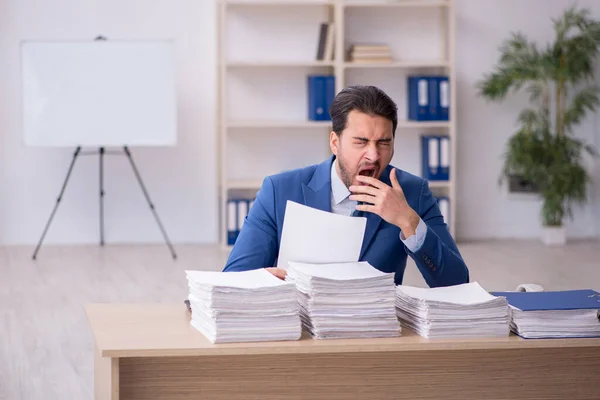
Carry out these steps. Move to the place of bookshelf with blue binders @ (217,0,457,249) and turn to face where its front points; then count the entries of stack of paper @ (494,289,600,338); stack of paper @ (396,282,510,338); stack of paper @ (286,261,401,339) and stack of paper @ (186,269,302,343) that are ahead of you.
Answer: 4

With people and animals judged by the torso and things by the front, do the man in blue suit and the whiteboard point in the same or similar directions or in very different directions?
same or similar directions

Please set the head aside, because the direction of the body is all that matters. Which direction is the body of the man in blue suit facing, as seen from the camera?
toward the camera

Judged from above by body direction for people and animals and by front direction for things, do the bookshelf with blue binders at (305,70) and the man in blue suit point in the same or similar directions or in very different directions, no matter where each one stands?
same or similar directions

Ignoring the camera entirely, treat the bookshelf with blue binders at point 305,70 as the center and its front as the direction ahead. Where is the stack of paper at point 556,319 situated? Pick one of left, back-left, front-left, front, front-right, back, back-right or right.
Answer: front

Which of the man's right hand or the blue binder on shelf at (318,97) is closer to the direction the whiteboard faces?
the man's right hand

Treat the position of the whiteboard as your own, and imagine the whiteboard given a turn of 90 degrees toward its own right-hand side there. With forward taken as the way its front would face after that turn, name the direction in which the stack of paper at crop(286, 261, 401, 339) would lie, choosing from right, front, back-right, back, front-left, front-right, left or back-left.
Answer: left

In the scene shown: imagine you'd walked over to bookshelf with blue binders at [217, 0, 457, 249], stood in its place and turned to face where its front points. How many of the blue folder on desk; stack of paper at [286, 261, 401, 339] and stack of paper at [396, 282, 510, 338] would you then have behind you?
0

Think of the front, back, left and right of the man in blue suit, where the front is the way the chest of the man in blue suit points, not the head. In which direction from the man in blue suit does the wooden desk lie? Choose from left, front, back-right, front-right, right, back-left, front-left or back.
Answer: front

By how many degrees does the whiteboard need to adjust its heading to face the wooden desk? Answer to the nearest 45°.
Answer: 0° — it already faces it

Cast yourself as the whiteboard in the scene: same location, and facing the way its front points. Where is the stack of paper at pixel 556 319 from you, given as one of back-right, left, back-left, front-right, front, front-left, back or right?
front

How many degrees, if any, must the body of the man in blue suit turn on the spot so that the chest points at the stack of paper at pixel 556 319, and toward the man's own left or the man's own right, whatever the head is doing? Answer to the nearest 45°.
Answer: approximately 45° to the man's own left

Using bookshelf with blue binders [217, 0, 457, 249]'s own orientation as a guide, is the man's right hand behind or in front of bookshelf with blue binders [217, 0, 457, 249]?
in front

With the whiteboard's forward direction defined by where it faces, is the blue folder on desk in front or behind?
in front

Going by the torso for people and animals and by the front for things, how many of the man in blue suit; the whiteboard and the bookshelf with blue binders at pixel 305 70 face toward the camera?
3

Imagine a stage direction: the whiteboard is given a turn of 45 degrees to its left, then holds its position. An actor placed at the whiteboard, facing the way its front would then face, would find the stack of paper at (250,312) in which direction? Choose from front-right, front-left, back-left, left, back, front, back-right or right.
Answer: front-right

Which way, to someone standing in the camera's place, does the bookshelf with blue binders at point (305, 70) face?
facing the viewer

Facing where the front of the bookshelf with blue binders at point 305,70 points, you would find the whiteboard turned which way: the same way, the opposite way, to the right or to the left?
the same way

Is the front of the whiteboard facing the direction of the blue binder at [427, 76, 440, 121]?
no
